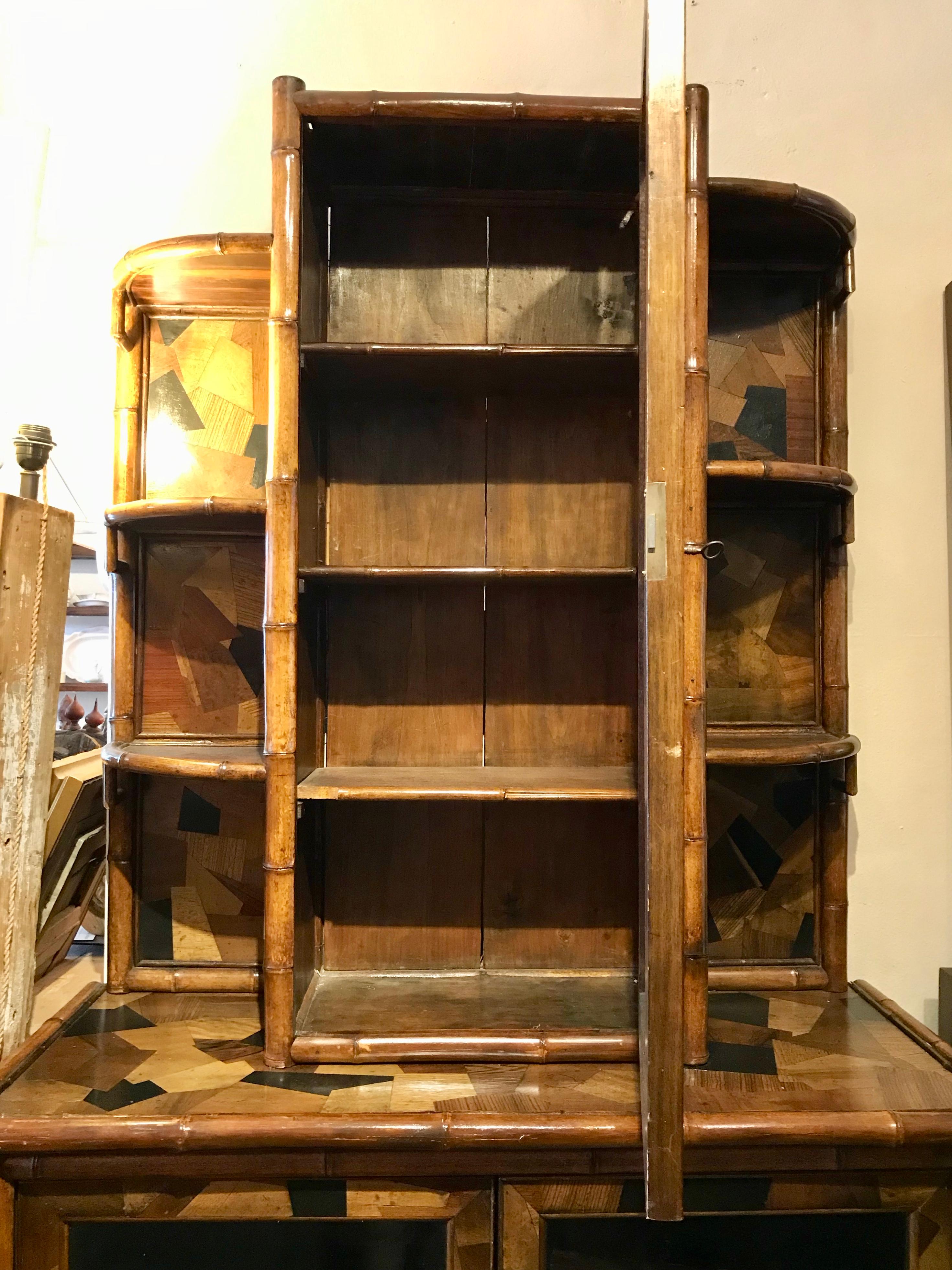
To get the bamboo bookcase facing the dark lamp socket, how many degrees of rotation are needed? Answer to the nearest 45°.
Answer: approximately 90° to its right

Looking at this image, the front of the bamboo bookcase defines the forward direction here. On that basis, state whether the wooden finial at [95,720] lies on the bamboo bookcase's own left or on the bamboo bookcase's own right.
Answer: on the bamboo bookcase's own right

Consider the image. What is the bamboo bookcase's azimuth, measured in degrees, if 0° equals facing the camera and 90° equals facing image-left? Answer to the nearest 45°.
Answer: approximately 0°

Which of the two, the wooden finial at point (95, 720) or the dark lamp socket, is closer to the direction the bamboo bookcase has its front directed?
the dark lamp socket
